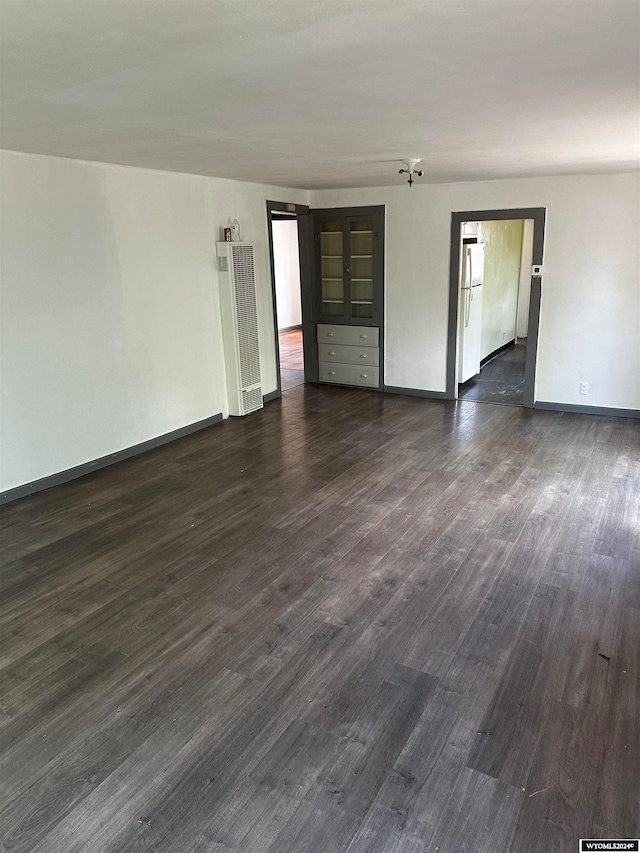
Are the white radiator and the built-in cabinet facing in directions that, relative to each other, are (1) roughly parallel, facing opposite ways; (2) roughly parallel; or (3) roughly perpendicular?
roughly perpendicular

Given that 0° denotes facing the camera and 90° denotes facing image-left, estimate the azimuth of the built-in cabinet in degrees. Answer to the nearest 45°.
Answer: approximately 45°

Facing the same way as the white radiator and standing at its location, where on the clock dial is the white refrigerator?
The white refrigerator is roughly at 10 o'clock from the white radiator.
